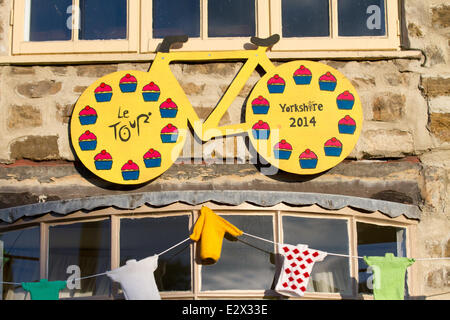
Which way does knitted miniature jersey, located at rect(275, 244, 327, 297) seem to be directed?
toward the camera

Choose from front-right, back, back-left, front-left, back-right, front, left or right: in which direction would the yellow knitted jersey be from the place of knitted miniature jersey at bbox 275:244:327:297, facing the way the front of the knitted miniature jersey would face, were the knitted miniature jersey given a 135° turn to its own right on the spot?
front-left
